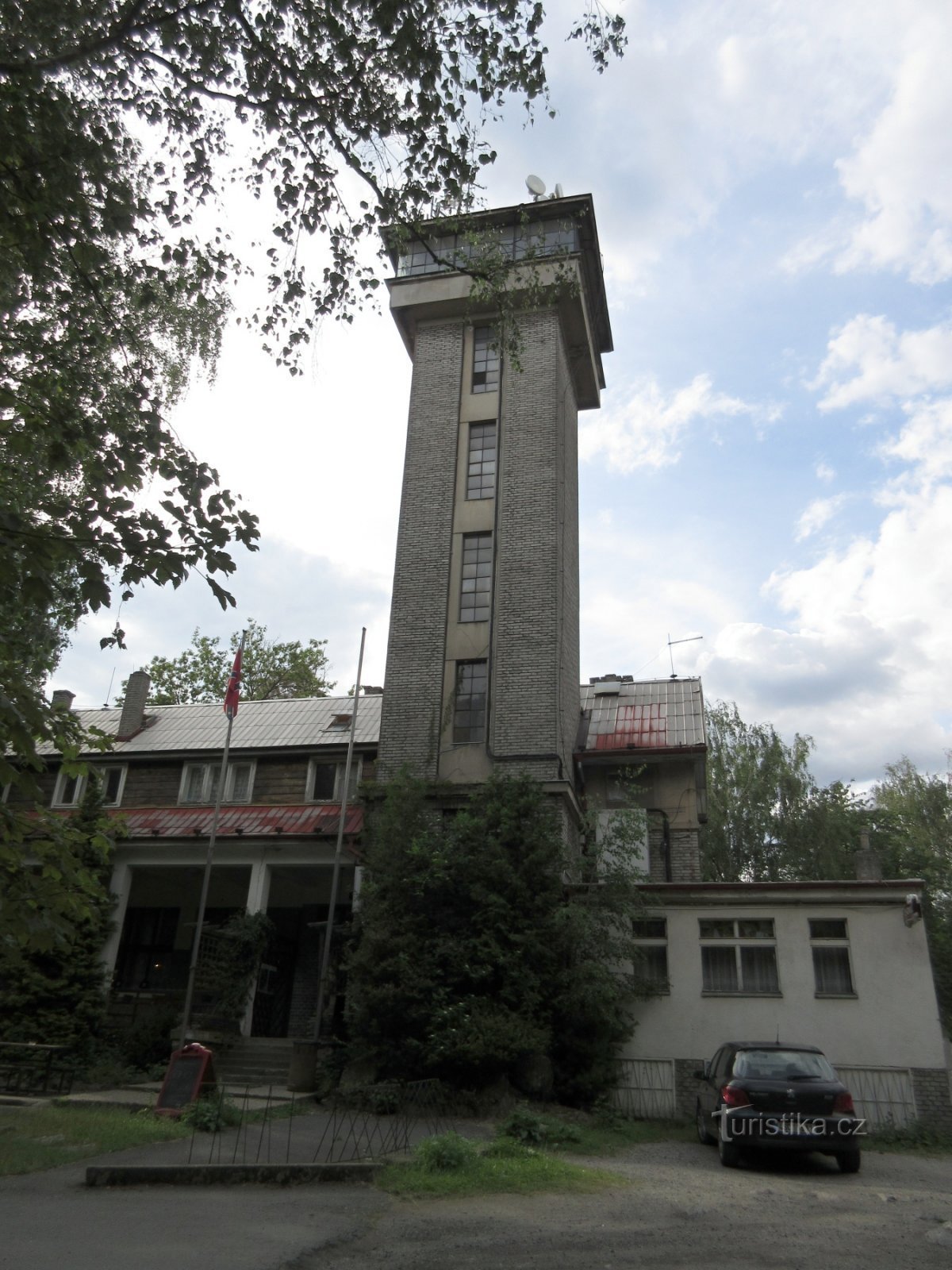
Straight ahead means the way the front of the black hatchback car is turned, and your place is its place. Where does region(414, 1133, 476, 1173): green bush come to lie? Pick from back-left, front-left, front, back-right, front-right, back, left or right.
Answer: back-left

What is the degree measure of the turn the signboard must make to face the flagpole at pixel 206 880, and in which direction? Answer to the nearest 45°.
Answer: approximately 135° to its right

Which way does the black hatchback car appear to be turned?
away from the camera

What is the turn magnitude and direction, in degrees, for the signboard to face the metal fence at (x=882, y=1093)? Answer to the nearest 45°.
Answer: approximately 135° to its left

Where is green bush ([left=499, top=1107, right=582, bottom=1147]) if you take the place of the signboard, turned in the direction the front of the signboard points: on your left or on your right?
on your left

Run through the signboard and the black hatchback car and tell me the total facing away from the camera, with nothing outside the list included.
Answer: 1

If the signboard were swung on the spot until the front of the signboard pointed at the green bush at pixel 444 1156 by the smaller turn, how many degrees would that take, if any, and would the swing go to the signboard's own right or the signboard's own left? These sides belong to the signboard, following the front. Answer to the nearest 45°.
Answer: approximately 90° to the signboard's own left

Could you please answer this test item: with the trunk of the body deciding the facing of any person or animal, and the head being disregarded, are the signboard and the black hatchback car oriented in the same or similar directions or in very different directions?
very different directions

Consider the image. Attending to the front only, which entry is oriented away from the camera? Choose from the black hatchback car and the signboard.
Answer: the black hatchback car
